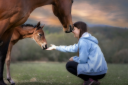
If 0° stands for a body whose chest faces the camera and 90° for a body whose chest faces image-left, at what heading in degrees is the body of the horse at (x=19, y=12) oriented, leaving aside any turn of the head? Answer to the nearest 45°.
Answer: approximately 270°
